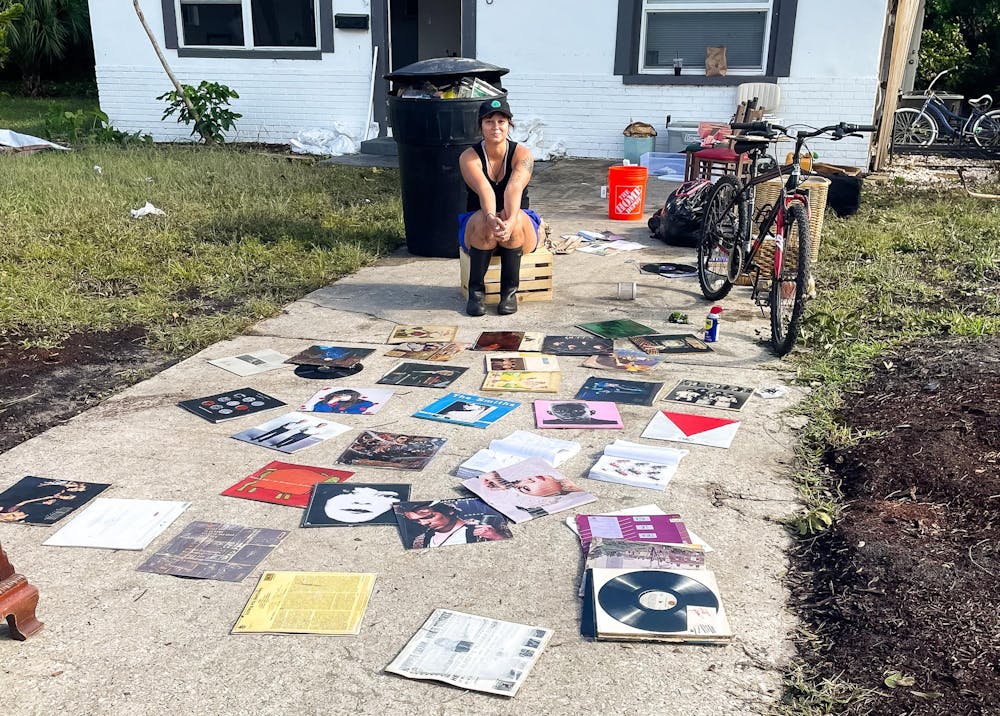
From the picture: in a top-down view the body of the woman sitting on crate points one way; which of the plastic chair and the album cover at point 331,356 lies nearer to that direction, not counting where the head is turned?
the album cover

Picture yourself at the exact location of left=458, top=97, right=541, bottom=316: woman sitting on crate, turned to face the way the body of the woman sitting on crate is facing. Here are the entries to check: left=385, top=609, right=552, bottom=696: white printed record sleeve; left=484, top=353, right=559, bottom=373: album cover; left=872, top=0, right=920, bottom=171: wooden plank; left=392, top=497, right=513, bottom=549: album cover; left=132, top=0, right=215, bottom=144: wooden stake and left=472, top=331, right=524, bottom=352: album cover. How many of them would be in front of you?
4

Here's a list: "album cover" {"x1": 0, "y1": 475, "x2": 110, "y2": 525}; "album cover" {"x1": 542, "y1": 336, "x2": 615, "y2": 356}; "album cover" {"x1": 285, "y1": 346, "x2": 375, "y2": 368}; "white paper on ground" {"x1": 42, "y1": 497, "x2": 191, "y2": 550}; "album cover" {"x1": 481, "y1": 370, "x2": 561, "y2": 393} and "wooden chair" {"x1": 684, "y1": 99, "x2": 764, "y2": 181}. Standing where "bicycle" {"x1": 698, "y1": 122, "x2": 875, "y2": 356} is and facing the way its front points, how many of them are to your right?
5

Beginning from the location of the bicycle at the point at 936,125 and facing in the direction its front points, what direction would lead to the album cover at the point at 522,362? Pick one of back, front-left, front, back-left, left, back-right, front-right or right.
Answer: left

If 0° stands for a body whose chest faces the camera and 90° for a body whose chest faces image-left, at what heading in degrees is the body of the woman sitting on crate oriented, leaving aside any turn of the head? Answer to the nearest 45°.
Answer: approximately 0°

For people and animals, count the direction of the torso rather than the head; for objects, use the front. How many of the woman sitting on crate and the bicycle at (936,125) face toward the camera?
1

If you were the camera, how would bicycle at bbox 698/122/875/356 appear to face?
facing the viewer and to the right of the viewer

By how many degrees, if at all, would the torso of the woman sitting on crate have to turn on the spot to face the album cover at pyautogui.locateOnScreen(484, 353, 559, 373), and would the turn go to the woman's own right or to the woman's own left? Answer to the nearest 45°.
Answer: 0° — they already face it

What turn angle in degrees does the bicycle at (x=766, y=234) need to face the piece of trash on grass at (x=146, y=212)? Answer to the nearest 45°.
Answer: approximately 135° to its right

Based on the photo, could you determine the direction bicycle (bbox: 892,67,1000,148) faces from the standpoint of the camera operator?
facing to the left of the viewer

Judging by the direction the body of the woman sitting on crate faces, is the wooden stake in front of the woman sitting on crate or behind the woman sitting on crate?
behind

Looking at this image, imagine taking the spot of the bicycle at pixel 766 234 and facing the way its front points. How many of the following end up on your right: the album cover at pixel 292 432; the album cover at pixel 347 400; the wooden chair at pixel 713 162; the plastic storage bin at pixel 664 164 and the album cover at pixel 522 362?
3

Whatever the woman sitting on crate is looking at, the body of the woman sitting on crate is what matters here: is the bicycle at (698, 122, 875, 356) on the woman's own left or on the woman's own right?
on the woman's own left

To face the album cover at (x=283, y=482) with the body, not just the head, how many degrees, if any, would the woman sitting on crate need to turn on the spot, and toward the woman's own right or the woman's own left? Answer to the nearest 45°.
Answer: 0° — they already face it

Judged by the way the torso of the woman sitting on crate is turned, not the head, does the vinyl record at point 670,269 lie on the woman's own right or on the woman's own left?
on the woman's own left
